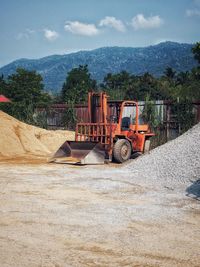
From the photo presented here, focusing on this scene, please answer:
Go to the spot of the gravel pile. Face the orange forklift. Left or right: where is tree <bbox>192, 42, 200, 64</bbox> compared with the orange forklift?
right

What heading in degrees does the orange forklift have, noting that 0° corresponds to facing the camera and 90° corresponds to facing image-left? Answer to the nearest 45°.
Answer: approximately 45°
